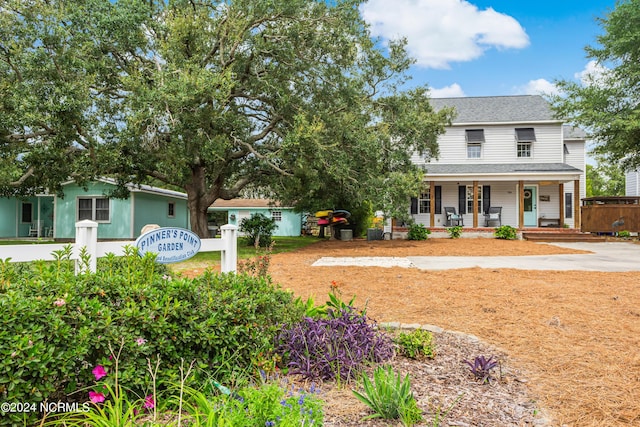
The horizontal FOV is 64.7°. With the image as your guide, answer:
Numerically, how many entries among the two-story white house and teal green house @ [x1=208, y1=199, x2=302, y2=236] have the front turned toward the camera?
2

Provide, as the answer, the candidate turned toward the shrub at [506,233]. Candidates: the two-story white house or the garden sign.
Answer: the two-story white house

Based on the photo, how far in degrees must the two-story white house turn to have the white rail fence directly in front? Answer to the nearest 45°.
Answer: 0° — it already faces it

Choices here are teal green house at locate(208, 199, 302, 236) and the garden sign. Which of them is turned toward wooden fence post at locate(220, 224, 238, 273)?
the teal green house

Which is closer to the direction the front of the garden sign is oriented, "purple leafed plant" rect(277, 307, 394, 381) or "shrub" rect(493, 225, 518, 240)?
the purple leafed plant

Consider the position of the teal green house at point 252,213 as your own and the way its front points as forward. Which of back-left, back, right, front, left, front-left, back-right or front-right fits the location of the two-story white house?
front-left

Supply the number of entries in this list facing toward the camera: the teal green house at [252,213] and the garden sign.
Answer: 2

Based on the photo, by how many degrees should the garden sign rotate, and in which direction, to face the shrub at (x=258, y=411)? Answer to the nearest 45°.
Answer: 0° — it already faces it

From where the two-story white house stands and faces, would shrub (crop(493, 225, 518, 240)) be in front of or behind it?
in front
